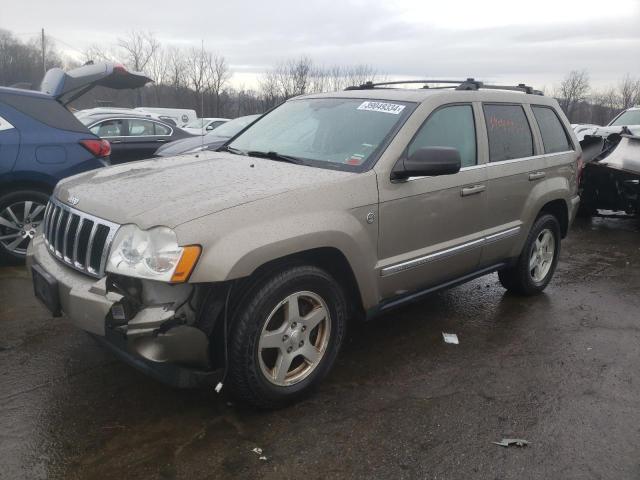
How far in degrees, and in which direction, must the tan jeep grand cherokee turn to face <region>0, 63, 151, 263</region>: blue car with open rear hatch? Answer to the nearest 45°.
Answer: approximately 90° to its right

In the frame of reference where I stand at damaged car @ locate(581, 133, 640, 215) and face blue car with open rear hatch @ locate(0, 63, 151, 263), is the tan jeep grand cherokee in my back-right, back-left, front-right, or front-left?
front-left

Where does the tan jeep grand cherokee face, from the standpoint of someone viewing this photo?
facing the viewer and to the left of the viewer

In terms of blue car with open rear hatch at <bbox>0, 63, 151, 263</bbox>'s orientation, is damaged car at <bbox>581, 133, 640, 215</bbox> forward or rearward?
rearward

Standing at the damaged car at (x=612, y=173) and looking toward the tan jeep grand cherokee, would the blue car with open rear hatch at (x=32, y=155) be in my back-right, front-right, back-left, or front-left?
front-right

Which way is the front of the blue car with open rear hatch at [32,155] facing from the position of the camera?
facing to the left of the viewer

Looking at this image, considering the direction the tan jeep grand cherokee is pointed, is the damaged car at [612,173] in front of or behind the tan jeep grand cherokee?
behind
